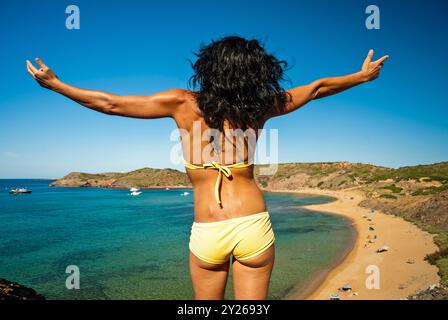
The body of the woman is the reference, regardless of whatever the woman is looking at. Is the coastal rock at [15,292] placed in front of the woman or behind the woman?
in front

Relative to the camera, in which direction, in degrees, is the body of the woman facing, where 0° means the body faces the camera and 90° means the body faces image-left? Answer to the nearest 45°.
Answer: approximately 180°

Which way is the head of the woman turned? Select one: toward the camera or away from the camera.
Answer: away from the camera
